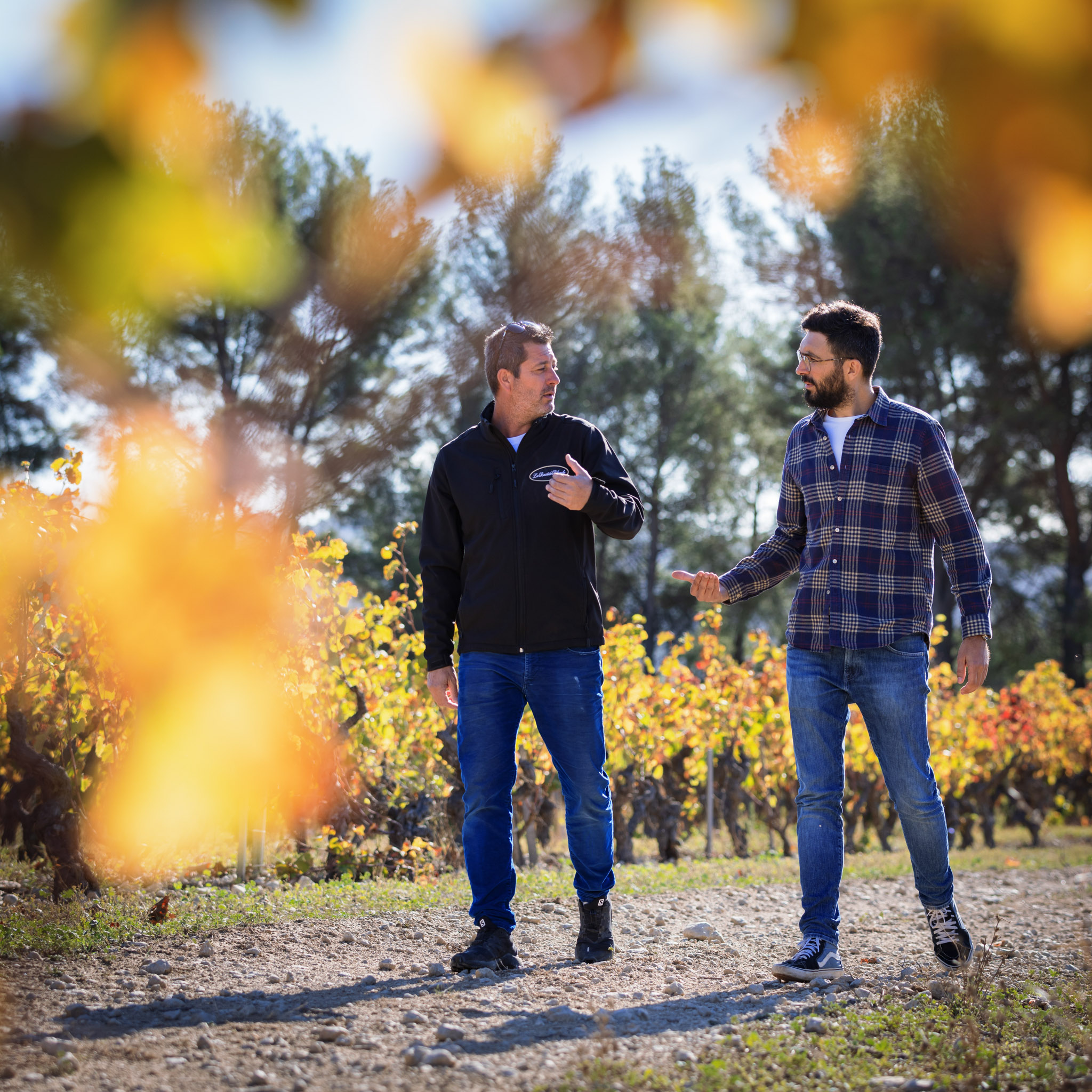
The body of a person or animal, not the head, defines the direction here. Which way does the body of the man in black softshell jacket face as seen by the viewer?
toward the camera

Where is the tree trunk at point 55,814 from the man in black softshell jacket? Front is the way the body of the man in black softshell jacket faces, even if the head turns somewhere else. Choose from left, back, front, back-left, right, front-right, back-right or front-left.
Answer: back-right

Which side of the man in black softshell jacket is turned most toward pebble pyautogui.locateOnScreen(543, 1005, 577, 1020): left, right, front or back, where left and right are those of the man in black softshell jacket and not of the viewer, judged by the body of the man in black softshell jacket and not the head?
front

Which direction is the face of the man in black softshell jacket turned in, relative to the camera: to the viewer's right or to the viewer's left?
to the viewer's right

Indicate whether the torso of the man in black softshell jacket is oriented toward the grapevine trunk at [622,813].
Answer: no

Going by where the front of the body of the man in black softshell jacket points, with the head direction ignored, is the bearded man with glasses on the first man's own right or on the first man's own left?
on the first man's own left

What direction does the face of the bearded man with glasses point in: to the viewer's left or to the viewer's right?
to the viewer's left

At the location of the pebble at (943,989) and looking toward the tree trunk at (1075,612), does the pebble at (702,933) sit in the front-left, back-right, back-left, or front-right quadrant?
front-left

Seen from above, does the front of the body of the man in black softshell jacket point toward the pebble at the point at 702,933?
no

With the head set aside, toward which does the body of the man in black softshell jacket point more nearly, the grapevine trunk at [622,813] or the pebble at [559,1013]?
the pebble

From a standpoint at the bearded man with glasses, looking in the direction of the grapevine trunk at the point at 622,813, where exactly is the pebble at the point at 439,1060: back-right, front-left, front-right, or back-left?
back-left

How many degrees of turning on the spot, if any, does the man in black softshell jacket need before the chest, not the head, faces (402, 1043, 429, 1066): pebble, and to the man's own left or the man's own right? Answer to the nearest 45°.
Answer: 0° — they already face it

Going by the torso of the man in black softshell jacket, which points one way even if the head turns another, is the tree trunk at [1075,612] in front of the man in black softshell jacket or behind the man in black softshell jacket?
behind
